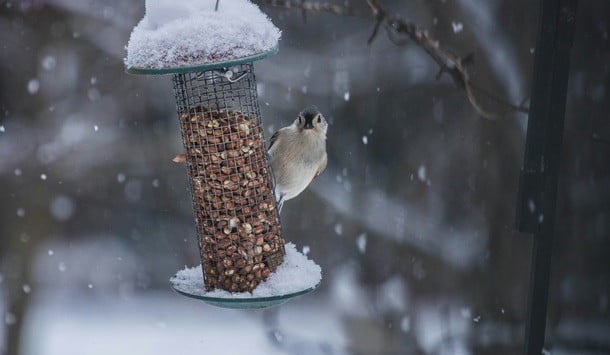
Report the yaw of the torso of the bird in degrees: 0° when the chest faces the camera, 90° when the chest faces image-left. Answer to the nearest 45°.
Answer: approximately 0°

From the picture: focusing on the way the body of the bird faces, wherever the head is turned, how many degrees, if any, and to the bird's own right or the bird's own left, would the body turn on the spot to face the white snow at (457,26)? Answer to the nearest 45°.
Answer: approximately 135° to the bird's own left

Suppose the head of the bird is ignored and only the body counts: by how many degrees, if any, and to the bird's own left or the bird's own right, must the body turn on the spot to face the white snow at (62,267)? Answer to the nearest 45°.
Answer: approximately 135° to the bird's own right
